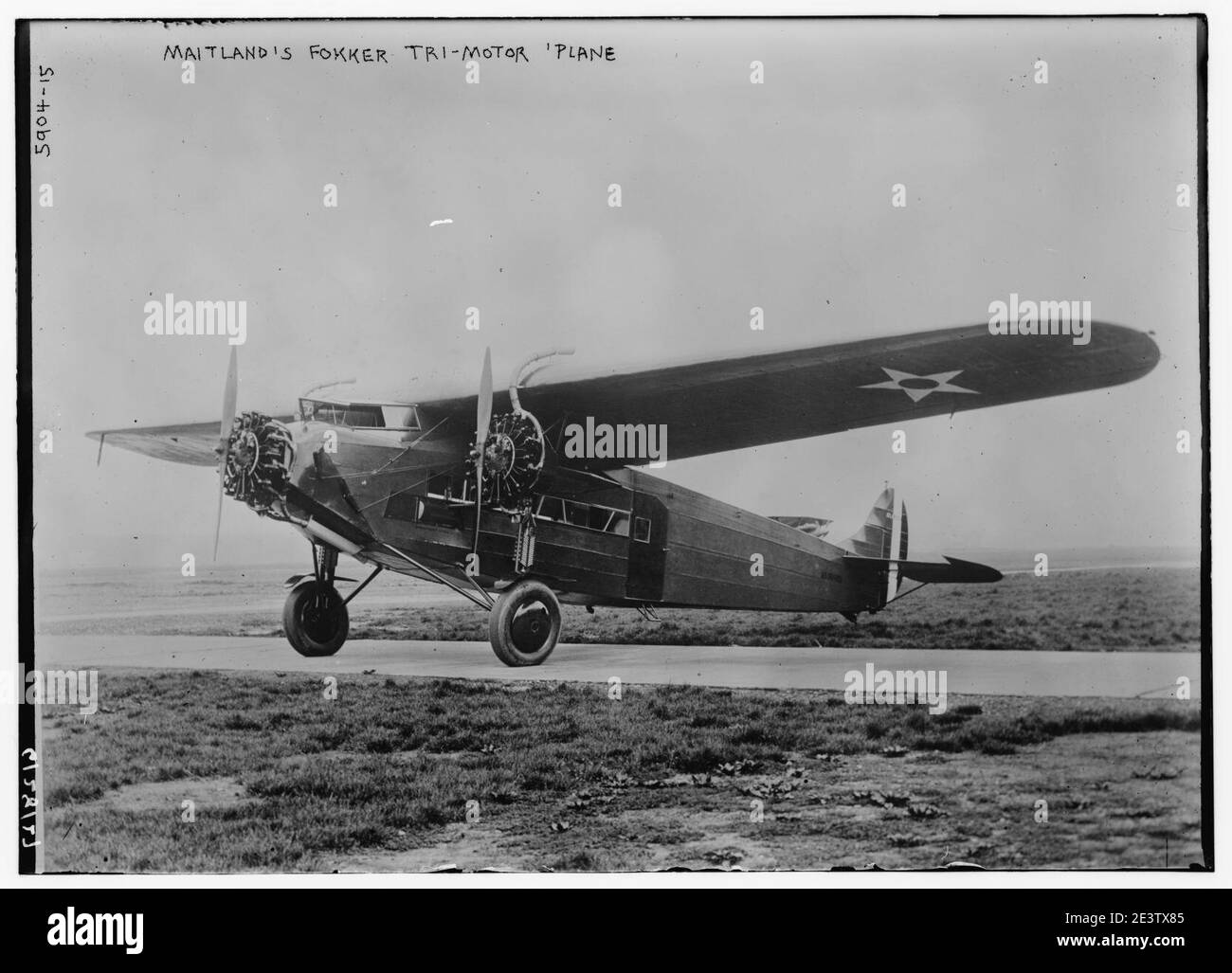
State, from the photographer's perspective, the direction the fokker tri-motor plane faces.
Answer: facing the viewer and to the left of the viewer
